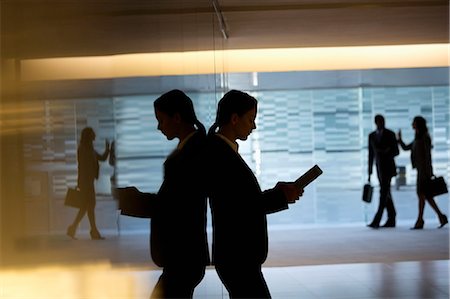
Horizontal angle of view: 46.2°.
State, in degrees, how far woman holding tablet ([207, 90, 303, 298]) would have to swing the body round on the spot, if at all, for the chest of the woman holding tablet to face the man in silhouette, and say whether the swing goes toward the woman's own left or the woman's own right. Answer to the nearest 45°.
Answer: approximately 90° to the woman's own left

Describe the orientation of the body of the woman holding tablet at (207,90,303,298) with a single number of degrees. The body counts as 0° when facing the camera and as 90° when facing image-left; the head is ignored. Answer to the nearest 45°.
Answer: approximately 270°

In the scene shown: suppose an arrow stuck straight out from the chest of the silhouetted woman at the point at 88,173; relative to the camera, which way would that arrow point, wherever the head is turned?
to the viewer's right

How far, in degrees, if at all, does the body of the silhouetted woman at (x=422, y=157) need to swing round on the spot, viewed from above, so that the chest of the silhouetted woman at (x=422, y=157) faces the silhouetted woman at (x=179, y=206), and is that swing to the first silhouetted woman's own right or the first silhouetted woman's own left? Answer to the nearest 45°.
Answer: approximately 90° to the first silhouetted woman's own left

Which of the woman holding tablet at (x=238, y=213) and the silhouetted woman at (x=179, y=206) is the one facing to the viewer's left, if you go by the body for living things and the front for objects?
the silhouetted woman

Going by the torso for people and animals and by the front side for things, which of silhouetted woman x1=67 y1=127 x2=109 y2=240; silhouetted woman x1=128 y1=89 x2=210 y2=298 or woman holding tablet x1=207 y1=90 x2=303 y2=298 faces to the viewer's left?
silhouetted woman x1=128 y1=89 x2=210 y2=298

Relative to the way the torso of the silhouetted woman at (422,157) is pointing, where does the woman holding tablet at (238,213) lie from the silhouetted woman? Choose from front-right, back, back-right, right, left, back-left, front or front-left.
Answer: left

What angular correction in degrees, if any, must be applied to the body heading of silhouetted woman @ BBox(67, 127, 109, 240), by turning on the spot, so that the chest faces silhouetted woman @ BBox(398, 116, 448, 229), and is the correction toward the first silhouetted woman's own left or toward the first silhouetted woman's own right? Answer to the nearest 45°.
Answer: approximately 45° to the first silhouetted woman's own left

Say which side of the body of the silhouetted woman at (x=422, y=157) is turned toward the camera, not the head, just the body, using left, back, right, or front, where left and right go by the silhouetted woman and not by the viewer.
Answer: left

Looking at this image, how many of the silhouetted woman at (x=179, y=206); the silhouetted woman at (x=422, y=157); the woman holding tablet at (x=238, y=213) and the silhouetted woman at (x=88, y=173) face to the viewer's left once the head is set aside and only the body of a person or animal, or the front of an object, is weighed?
2

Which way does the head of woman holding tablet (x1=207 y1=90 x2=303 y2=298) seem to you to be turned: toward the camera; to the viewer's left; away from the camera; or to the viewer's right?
to the viewer's right

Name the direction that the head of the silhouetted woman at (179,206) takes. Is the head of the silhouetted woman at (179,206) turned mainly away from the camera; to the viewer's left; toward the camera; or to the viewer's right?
to the viewer's left

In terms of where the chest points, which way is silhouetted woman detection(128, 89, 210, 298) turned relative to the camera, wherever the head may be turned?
to the viewer's left

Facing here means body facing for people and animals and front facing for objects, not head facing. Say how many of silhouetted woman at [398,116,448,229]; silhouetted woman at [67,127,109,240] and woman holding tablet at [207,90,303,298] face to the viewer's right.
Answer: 2
